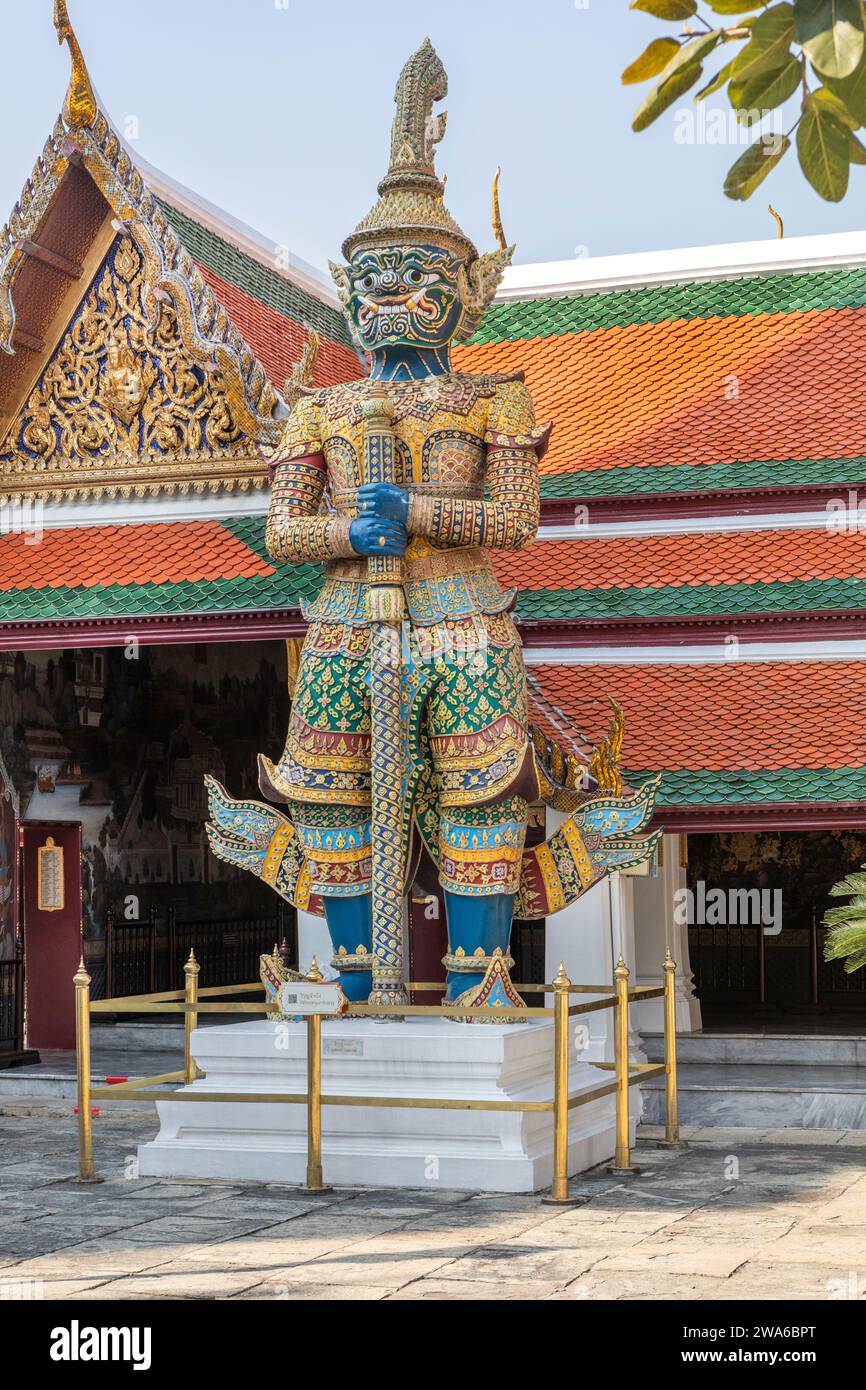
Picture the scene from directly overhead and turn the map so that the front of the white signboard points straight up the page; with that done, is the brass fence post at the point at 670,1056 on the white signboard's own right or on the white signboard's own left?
on the white signboard's own left

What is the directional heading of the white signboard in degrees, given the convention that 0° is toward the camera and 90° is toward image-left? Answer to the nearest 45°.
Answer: approximately 0°

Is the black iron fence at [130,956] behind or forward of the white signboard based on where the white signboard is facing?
behind

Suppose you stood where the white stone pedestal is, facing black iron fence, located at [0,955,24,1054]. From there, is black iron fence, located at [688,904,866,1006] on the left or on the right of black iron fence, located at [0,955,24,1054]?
right

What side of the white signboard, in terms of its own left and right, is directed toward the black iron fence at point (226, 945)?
back

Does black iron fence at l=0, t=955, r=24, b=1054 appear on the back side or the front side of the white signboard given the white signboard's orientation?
on the back side

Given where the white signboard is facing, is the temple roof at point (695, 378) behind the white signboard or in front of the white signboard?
behind

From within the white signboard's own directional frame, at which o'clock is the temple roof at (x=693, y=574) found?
The temple roof is roughly at 7 o'clock from the white signboard.

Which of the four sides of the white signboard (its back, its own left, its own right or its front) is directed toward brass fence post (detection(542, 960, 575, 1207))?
left

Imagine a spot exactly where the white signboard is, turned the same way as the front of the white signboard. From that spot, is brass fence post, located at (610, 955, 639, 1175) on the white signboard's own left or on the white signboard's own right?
on the white signboard's own left
